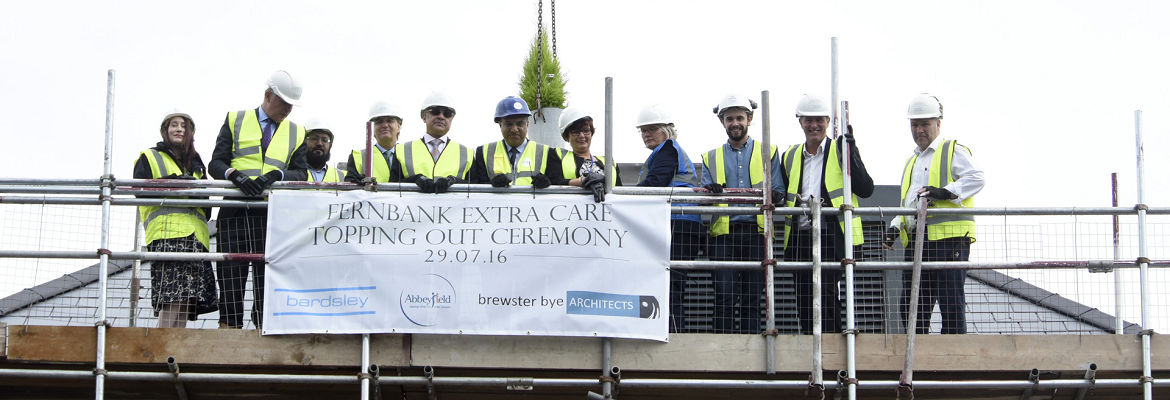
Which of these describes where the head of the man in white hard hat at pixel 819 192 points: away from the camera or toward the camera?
toward the camera

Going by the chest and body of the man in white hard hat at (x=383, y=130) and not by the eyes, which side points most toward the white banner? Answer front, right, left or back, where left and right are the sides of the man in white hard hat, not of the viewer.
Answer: front

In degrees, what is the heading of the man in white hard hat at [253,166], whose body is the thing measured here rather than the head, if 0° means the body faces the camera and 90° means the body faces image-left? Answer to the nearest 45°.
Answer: approximately 0°

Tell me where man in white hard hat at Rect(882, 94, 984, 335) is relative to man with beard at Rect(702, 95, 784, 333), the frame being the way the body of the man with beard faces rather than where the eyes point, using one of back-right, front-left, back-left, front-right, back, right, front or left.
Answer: left

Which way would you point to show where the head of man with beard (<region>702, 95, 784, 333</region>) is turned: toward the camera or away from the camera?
toward the camera

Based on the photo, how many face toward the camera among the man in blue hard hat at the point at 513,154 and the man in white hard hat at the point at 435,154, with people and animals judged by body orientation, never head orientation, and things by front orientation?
2

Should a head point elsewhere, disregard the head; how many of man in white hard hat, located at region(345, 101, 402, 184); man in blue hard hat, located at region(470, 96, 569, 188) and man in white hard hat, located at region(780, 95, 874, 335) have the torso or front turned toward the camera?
3

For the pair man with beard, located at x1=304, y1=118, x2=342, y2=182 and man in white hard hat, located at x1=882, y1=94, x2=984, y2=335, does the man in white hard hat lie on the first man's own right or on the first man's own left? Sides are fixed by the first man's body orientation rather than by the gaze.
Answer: on the first man's own left

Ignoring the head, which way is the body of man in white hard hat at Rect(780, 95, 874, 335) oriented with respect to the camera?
toward the camera

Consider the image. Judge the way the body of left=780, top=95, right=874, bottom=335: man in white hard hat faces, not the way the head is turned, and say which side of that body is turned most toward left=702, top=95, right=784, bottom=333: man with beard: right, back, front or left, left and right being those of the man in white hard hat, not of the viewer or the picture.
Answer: right

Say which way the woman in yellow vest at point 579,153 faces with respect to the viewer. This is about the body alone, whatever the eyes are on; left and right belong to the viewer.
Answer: facing the viewer

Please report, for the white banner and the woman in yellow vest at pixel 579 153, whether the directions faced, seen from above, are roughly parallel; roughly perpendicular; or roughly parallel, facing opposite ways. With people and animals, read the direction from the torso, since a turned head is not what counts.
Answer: roughly parallel

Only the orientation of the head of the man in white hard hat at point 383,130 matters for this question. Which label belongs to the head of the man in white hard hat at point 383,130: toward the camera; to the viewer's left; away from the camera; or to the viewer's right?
toward the camera

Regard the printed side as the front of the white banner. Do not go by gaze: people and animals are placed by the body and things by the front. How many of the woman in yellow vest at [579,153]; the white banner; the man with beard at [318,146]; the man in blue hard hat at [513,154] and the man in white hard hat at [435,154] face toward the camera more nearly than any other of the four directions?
5

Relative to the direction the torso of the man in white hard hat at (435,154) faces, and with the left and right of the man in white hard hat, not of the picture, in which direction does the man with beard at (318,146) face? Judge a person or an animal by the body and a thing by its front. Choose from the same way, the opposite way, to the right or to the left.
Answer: the same way
